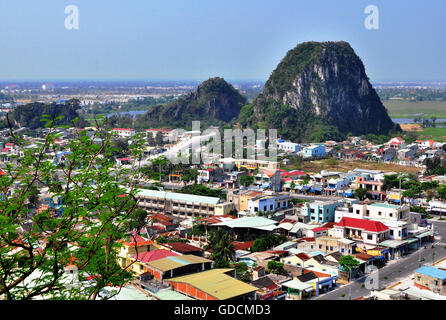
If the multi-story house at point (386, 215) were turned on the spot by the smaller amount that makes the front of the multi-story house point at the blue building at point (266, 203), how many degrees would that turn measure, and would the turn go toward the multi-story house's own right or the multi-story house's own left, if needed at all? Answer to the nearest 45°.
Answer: approximately 135° to the multi-story house's own right

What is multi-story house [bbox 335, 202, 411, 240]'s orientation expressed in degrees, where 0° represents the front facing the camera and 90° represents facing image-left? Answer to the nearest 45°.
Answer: approximately 315°

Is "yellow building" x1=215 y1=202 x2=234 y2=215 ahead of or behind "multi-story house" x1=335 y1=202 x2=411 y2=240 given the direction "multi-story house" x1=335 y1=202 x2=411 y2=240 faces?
behind

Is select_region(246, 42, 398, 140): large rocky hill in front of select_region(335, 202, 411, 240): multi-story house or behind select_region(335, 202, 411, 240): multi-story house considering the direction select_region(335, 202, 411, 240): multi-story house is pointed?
behind

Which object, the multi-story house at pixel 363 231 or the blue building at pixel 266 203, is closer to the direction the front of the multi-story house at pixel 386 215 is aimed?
the multi-story house
